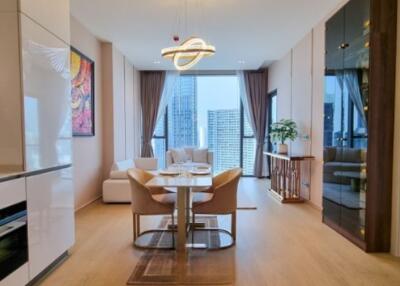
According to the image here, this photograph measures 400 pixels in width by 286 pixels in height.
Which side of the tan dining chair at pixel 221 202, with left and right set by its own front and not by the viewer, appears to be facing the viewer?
left

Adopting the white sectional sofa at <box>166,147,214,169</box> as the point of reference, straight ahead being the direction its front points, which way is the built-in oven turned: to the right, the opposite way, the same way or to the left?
to the left

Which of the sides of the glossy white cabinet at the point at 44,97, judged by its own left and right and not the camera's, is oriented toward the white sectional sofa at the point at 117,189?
left

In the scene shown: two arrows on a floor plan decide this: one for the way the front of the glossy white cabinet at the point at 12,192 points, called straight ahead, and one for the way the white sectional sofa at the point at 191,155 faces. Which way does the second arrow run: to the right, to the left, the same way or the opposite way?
to the right

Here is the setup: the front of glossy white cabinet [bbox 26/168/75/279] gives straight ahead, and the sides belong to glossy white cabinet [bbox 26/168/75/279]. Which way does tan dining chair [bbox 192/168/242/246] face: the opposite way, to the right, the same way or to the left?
the opposite way

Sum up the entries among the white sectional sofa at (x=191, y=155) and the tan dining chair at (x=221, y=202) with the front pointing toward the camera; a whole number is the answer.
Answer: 1

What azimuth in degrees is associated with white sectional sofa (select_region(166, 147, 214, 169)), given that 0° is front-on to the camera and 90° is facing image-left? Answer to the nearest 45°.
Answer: approximately 0°
